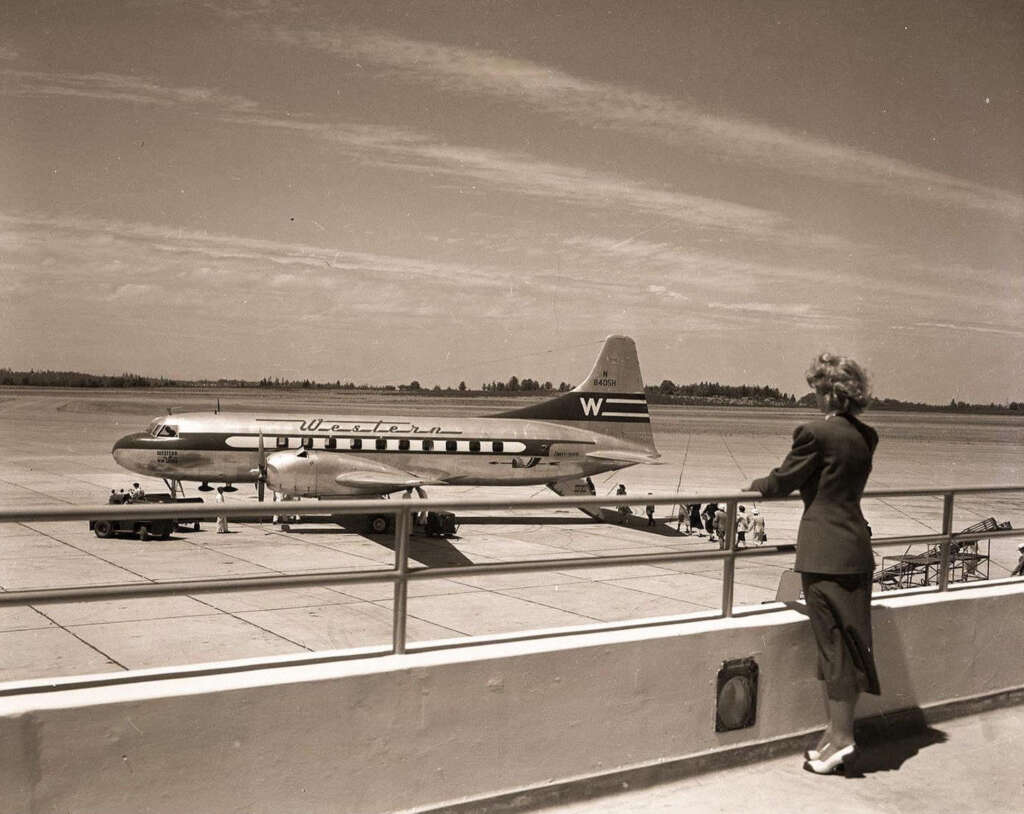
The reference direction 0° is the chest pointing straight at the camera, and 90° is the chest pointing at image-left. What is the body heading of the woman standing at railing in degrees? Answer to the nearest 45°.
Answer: approximately 135°

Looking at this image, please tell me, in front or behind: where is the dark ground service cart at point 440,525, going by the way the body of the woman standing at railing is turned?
in front

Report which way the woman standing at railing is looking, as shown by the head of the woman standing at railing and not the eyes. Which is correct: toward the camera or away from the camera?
away from the camera
